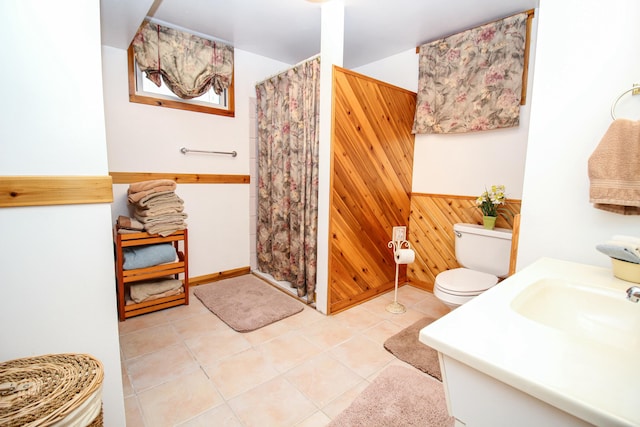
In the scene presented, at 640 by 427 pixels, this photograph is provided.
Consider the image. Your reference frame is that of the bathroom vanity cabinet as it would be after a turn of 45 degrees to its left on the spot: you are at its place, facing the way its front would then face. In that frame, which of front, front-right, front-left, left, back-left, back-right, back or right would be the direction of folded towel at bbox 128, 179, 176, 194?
right

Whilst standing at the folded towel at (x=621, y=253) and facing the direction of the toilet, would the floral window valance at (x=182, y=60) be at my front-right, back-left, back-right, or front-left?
front-left

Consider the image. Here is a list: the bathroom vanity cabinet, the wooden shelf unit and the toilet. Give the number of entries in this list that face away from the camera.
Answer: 0

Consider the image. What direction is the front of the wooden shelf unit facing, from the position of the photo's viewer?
facing the viewer and to the right of the viewer

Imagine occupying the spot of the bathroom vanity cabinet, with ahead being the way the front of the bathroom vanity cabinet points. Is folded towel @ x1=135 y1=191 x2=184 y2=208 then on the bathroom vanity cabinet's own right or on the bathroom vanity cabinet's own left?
on the bathroom vanity cabinet's own right

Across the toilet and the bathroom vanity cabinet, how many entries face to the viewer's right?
0

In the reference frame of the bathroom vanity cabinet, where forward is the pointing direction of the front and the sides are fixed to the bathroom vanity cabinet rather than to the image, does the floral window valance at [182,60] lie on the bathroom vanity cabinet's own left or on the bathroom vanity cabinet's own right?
on the bathroom vanity cabinet's own right

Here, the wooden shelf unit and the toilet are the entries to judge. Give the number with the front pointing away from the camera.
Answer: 0

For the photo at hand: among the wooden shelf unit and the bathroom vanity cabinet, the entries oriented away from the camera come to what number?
0

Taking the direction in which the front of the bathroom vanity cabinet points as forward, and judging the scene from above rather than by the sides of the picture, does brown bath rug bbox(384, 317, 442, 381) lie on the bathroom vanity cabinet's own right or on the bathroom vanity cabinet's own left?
on the bathroom vanity cabinet's own right

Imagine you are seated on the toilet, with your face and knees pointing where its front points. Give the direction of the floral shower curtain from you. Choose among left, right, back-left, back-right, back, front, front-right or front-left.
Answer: front-right
